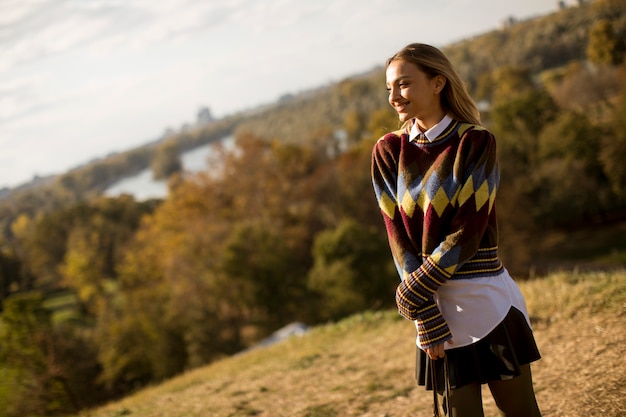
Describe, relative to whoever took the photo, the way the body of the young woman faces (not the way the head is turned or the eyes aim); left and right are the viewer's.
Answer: facing the viewer and to the left of the viewer

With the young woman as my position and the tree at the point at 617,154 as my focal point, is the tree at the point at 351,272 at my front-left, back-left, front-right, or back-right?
front-left

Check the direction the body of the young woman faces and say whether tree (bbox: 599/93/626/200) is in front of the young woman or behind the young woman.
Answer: behind

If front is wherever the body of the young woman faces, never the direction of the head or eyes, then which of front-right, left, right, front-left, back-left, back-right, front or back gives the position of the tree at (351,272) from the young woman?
back-right

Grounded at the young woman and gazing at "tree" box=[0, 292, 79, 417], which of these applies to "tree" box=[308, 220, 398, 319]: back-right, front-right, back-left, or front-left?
front-right

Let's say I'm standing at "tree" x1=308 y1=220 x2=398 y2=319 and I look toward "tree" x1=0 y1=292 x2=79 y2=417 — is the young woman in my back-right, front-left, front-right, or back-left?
front-left

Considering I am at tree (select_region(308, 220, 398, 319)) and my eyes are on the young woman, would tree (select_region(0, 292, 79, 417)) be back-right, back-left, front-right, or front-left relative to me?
front-right

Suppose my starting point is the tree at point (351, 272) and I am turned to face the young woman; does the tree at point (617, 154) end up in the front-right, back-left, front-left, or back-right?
back-left

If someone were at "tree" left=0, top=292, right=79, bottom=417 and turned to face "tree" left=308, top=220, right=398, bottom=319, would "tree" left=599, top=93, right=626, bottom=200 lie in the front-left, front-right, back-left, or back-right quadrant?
front-right

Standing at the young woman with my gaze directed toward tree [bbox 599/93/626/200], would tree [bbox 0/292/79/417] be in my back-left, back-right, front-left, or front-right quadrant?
front-left

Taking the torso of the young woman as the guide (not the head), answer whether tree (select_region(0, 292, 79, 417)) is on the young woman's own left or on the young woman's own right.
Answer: on the young woman's own right
